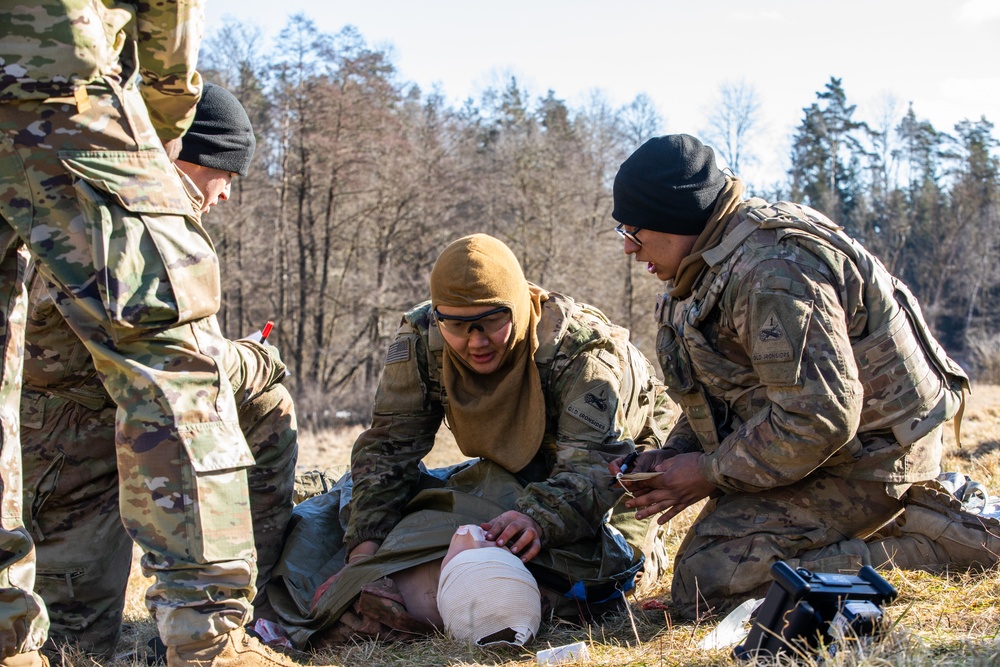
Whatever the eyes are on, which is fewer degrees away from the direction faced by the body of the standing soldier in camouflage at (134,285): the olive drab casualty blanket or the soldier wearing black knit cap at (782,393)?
the soldier wearing black knit cap

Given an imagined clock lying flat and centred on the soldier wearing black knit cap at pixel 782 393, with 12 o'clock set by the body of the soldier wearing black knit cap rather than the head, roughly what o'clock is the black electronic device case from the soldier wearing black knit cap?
The black electronic device case is roughly at 9 o'clock from the soldier wearing black knit cap.

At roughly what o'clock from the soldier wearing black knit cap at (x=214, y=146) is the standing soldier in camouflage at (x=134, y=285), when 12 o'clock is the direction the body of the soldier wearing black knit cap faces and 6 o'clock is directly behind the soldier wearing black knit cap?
The standing soldier in camouflage is roughly at 3 o'clock from the soldier wearing black knit cap.

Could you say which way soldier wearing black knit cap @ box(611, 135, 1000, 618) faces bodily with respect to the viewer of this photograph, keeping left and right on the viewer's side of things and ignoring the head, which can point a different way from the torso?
facing to the left of the viewer

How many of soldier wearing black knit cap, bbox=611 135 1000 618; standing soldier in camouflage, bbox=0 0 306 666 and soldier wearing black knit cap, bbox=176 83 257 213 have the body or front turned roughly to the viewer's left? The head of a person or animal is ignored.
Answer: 1

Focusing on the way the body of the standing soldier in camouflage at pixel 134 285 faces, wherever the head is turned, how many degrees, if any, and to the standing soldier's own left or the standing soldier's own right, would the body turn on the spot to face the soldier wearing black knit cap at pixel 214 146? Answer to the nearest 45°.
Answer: approximately 90° to the standing soldier's own left

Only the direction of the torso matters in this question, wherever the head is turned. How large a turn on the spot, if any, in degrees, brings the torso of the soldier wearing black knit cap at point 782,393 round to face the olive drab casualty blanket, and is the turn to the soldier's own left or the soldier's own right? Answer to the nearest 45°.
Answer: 0° — they already face it

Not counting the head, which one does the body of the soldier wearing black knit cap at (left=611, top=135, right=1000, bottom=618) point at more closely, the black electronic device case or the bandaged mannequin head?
the bandaged mannequin head

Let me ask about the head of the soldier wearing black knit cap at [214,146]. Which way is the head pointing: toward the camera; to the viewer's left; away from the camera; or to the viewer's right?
to the viewer's right

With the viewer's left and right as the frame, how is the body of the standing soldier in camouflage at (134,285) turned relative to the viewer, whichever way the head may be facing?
facing to the right of the viewer

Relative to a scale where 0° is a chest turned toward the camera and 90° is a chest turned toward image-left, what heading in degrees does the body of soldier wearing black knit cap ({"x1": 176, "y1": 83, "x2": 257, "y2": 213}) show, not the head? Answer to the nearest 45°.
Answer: approximately 270°

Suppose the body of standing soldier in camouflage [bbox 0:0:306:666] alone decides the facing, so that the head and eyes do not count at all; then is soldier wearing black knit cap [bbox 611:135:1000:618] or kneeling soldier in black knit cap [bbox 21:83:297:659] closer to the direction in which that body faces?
the soldier wearing black knit cap

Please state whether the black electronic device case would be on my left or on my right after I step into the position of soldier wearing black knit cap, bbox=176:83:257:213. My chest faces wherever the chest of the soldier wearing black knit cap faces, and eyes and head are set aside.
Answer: on my right
